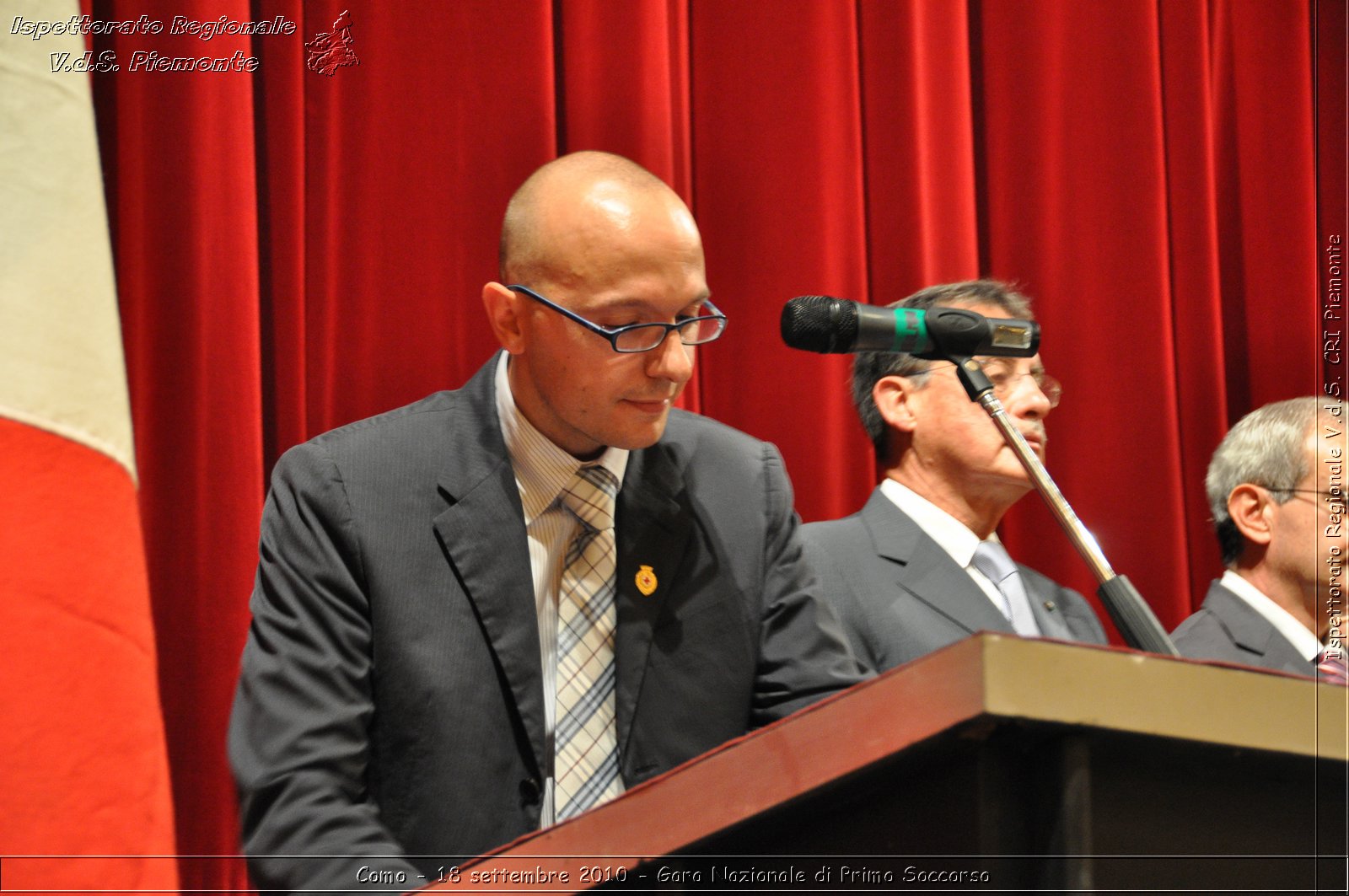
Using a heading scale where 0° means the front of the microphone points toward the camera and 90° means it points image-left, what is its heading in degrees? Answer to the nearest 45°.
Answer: approximately 90°

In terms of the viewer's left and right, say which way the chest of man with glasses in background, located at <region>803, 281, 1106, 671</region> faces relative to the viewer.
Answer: facing the viewer and to the right of the viewer

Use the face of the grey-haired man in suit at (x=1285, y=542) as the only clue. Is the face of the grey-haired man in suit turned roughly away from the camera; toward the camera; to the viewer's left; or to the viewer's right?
to the viewer's right

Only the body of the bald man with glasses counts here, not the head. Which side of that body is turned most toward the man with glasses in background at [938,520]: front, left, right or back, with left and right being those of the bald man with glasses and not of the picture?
left

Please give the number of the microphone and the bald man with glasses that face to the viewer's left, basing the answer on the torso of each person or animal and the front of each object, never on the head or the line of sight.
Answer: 1

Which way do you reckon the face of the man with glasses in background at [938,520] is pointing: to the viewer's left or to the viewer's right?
to the viewer's right

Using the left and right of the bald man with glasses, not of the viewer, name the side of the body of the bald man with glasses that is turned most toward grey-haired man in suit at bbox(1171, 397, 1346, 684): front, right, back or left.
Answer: left

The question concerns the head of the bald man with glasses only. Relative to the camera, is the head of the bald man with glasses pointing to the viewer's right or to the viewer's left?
to the viewer's right

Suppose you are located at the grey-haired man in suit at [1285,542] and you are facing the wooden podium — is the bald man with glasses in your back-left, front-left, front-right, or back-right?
front-right

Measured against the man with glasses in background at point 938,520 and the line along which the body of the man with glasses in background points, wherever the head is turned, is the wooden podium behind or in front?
in front
